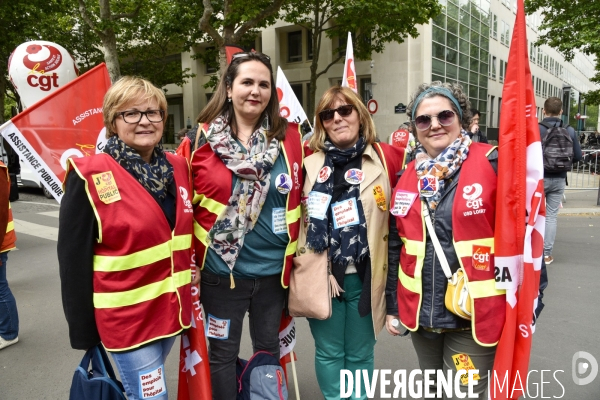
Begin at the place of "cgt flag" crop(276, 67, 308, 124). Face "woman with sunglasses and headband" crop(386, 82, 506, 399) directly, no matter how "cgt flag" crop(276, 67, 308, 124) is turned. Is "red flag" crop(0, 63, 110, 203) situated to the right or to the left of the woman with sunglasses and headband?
right

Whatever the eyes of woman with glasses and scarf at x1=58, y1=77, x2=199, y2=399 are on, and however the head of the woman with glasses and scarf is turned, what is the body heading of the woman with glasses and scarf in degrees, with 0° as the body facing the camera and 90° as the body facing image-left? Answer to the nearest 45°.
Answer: approximately 315°

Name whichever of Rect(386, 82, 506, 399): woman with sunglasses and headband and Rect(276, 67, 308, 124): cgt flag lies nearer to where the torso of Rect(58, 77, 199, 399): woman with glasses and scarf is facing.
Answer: the woman with sunglasses and headband

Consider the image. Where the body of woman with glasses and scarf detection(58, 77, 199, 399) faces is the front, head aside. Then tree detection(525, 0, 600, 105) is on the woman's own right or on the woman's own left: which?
on the woman's own left

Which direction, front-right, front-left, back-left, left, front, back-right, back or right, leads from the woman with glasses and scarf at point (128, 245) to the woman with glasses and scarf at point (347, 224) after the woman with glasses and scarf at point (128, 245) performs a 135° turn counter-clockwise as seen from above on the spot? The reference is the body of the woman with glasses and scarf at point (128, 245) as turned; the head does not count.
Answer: right

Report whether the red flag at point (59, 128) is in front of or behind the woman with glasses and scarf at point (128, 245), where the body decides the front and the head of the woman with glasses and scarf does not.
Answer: behind

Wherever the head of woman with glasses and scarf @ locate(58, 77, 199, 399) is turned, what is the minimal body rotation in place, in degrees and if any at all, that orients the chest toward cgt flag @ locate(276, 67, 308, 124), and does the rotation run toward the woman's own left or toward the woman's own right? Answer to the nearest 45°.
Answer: approximately 90° to the woman's own left

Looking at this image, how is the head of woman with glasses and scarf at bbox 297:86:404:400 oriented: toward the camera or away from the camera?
toward the camera

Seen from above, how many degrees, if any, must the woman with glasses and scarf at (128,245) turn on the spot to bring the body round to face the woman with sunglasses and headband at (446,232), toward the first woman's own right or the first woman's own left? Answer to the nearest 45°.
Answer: approximately 45° to the first woman's own left
